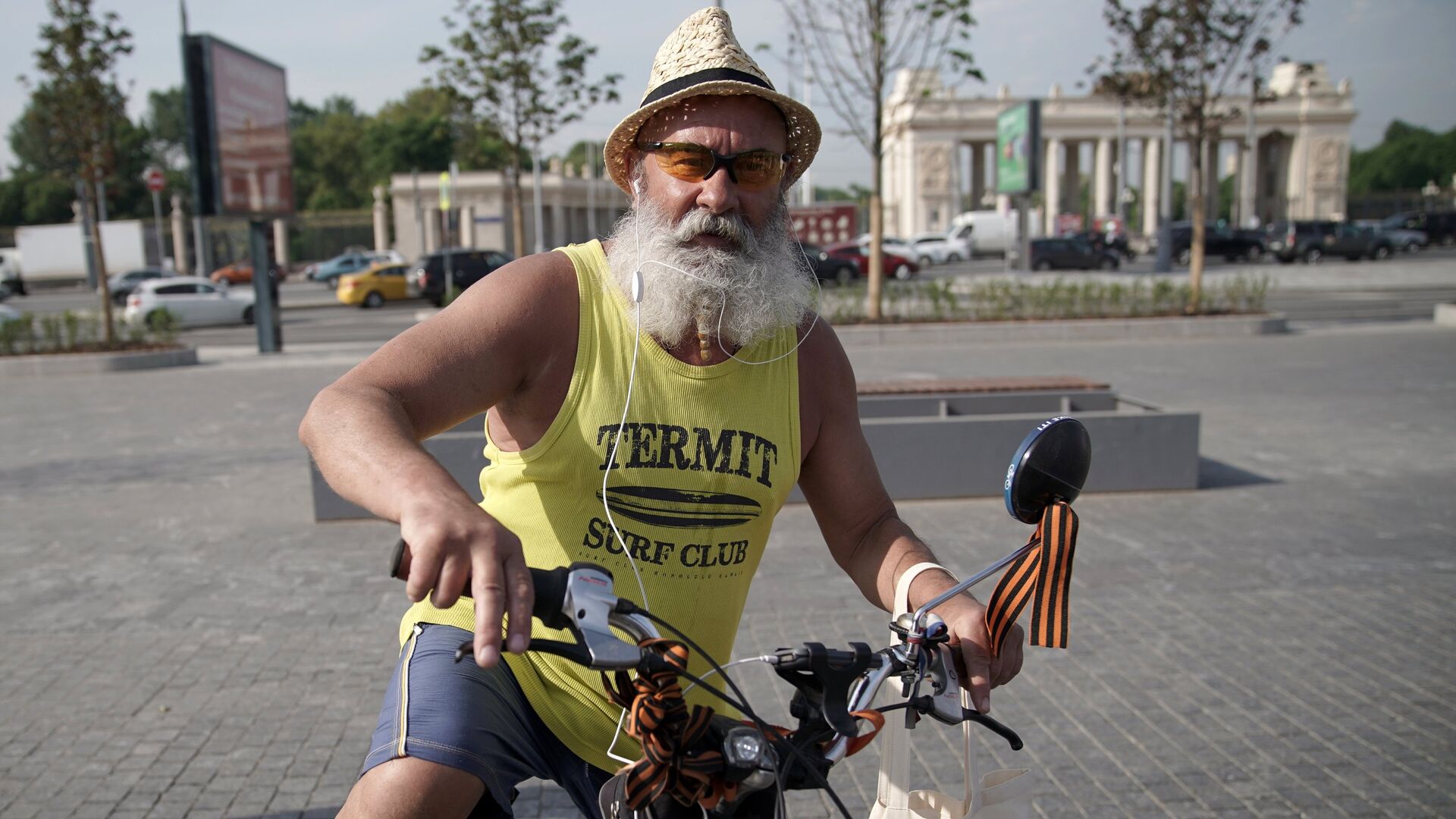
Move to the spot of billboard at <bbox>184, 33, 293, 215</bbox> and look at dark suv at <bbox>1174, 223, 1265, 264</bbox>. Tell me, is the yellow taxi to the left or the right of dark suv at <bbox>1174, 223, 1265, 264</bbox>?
left

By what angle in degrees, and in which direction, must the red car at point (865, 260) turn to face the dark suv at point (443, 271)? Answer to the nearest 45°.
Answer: approximately 135° to its right

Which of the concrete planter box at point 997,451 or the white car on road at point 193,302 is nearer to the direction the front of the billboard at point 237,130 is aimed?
the concrete planter box

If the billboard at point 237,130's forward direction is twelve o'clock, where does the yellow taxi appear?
The yellow taxi is roughly at 8 o'clock from the billboard.

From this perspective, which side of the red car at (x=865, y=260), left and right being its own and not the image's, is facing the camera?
right

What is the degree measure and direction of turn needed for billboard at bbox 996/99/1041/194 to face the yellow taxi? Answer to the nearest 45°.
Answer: approximately 45° to its right

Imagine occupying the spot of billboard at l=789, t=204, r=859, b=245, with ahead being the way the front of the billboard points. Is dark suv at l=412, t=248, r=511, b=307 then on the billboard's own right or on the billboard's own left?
on the billboard's own right

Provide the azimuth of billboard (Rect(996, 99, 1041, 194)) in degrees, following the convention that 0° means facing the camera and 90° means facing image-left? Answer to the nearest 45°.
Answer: approximately 45°
